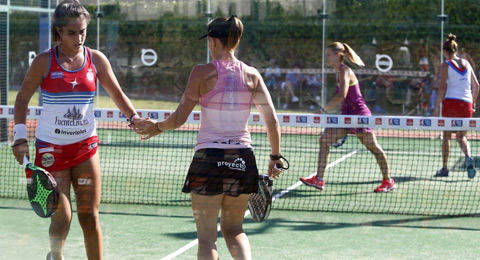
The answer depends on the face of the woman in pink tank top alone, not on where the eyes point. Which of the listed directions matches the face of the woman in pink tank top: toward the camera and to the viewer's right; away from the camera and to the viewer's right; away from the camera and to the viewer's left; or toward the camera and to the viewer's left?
away from the camera and to the viewer's left

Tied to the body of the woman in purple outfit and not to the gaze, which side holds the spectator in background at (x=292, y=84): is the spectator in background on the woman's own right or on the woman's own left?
on the woman's own right

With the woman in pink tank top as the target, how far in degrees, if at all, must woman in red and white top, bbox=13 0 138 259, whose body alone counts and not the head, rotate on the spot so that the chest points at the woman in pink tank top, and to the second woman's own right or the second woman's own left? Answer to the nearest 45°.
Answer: approximately 45° to the second woman's own left

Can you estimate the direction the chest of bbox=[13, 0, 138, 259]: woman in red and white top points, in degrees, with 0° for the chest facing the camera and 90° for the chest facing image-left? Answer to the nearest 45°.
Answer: approximately 0°

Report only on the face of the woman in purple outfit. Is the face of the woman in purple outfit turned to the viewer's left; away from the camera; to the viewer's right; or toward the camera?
to the viewer's left
